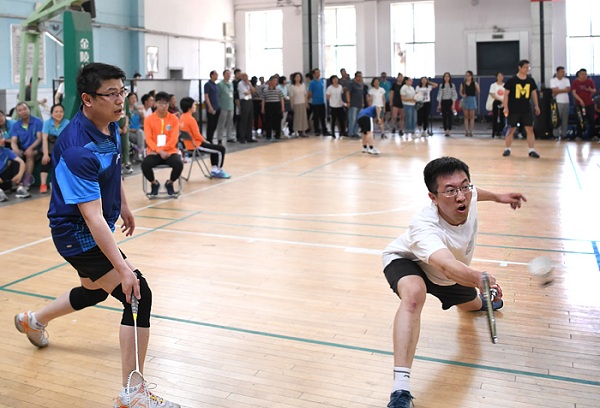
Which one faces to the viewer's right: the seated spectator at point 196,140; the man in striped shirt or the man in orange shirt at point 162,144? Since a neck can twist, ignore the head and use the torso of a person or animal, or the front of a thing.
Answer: the seated spectator

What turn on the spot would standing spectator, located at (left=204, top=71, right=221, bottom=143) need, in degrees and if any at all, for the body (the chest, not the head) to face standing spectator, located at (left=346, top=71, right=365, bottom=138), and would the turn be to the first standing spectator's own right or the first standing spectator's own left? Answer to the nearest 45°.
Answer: approximately 90° to the first standing spectator's own left

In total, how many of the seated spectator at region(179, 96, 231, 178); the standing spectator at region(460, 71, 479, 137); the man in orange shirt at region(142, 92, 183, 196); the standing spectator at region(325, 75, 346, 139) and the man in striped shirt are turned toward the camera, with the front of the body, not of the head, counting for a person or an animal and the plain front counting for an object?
4

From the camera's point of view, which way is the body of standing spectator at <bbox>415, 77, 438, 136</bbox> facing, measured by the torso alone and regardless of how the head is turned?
toward the camera

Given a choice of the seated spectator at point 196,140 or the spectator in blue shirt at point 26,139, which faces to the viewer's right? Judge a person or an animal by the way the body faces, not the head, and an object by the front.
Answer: the seated spectator

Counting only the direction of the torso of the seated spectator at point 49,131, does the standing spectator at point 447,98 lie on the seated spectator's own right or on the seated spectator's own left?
on the seated spectator's own left

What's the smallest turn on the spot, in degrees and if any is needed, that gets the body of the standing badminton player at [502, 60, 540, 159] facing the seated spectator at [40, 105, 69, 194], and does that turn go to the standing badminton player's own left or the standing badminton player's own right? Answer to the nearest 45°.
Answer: approximately 45° to the standing badminton player's own right

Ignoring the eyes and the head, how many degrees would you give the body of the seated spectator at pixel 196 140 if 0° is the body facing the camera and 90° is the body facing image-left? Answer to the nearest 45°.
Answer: approximately 270°

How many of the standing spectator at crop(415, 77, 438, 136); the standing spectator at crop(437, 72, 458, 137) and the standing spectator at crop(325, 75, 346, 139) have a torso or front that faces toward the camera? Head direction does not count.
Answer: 3

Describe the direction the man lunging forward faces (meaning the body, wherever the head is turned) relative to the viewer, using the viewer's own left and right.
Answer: facing the viewer and to the right of the viewer

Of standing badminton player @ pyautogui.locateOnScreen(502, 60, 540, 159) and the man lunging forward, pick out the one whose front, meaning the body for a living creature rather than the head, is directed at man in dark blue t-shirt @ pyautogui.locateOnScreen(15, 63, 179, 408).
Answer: the standing badminton player

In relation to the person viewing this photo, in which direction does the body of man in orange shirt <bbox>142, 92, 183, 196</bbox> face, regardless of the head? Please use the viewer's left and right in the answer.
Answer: facing the viewer

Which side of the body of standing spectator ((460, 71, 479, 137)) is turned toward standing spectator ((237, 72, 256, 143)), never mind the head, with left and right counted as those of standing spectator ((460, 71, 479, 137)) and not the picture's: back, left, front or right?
right

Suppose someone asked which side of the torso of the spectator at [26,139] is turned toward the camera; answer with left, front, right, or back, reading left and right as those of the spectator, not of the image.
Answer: front
